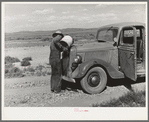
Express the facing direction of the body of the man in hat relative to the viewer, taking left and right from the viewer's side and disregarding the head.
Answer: facing to the right of the viewer
